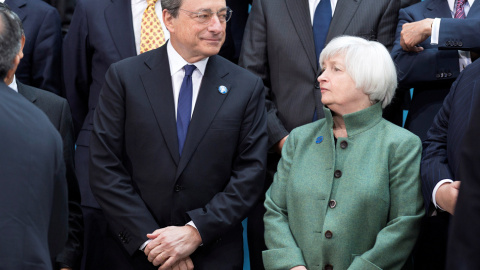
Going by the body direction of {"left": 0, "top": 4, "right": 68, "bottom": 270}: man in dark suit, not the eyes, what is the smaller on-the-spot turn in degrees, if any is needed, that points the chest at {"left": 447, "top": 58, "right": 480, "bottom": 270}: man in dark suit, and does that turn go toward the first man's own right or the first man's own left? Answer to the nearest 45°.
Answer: approximately 135° to the first man's own right

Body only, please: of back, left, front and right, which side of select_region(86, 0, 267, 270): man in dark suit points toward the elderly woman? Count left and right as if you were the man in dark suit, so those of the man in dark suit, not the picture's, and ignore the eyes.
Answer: left

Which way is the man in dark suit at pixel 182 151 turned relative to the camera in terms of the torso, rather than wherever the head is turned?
toward the camera

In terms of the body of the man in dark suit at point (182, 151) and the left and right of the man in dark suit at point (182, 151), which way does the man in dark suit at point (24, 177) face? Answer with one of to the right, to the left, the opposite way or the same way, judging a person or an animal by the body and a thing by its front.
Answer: the opposite way

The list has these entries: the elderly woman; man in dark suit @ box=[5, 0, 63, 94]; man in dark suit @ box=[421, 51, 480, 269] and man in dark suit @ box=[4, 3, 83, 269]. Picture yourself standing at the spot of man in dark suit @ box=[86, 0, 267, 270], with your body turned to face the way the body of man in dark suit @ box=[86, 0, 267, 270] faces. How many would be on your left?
2

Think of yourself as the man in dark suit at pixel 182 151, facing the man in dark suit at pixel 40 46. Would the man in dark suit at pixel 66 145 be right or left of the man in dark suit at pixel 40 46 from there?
left

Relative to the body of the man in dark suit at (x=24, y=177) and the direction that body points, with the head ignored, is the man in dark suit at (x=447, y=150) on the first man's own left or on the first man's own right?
on the first man's own right

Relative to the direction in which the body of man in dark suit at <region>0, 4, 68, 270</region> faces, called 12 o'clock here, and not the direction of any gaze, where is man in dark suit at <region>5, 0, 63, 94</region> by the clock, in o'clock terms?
man in dark suit at <region>5, 0, 63, 94</region> is roughly at 12 o'clock from man in dark suit at <region>0, 4, 68, 270</region>.

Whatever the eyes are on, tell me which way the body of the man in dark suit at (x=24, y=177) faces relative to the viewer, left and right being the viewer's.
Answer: facing away from the viewer

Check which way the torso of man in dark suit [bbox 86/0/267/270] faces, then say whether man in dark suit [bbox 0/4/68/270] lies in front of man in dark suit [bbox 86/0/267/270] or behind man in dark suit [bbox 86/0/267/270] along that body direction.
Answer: in front

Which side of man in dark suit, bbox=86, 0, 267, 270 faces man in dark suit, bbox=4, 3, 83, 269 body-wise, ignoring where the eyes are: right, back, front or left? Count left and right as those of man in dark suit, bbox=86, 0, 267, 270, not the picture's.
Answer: right

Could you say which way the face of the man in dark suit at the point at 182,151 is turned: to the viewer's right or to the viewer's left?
to the viewer's right
